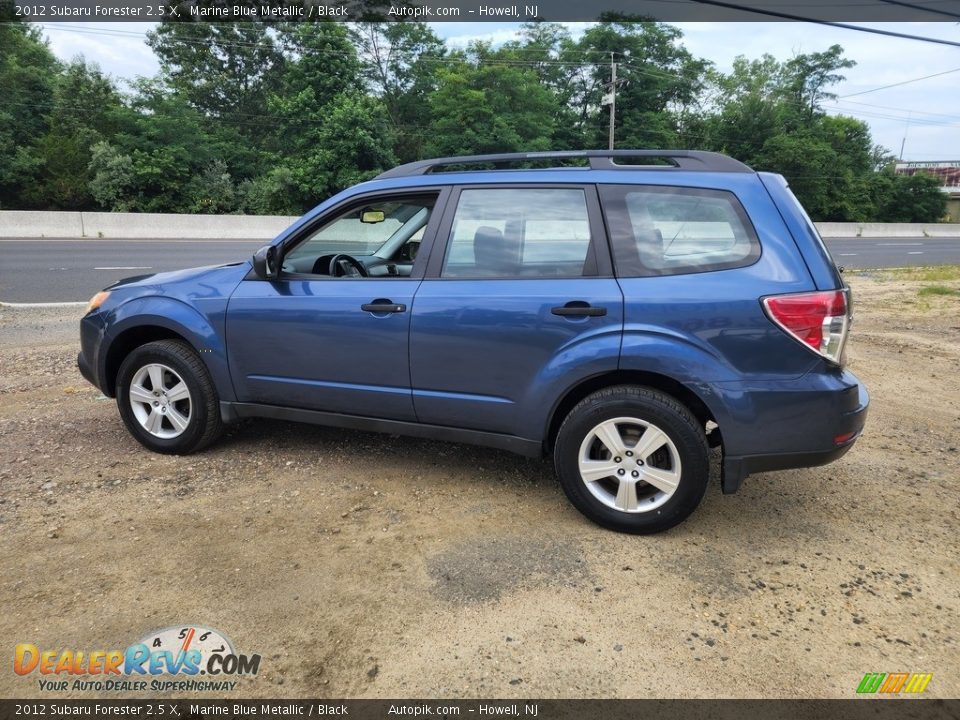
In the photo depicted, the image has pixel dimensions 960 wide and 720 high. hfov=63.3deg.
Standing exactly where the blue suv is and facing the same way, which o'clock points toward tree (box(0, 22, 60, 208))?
The tree is roughly at 2 o'clock from the blue suv.

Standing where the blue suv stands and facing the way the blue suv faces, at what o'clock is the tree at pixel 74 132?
The tree is roughly at 2 o'clock from the blue suv.

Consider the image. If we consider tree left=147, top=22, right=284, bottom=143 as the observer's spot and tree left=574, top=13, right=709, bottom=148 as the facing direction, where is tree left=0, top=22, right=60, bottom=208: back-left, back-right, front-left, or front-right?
back-right

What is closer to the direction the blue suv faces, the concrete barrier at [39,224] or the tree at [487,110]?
the concrete barrier

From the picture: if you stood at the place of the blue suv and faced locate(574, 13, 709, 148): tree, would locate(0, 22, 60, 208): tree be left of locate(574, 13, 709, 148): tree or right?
left

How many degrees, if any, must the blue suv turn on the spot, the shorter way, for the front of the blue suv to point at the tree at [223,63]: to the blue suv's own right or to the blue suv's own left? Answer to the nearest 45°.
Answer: approximately 90° to the blue suv's own right

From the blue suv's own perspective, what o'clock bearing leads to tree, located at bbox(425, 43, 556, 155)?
The tree is roughly at 3 o'clock from the blue suv.

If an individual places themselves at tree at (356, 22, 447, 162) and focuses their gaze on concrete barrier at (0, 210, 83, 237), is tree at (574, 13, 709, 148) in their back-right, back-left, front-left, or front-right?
back-left

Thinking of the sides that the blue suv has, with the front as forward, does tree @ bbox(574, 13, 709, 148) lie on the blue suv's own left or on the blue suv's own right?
on the blue suv's own right

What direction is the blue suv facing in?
to the viewer's left
